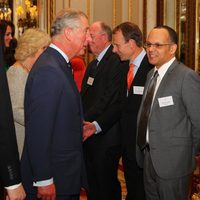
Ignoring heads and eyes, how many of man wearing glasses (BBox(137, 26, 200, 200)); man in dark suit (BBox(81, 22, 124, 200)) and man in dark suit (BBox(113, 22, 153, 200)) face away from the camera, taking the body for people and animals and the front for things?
0

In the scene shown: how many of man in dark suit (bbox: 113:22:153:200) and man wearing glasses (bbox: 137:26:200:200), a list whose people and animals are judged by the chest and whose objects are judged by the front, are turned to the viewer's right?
0

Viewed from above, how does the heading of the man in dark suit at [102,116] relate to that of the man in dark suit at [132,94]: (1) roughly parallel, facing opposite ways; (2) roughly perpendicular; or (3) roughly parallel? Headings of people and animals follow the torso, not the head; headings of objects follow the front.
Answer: roughly parallel

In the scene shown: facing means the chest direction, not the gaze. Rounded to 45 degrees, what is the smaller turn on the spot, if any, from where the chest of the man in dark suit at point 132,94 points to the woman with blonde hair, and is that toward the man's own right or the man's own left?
approximately 45° to the man's own right

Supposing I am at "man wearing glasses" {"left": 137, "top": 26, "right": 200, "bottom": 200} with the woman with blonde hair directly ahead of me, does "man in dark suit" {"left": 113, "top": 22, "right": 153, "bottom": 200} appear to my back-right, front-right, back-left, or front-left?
front-right

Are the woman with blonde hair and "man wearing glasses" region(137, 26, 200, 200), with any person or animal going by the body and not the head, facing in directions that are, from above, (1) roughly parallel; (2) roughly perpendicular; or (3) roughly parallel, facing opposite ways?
roughly parallel, facing opposite ways

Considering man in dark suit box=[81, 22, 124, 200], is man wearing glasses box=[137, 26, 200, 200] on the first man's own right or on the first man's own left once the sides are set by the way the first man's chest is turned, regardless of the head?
on the first man's own left

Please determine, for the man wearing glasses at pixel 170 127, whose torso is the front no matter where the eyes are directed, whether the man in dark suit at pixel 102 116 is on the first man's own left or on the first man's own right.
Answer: on the first man's own right

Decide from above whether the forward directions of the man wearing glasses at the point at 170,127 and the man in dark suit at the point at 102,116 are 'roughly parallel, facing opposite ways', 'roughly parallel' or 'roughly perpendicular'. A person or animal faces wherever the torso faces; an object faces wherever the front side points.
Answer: roughly parallel

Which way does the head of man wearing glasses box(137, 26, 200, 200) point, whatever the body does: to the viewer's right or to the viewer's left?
to the viewer's left

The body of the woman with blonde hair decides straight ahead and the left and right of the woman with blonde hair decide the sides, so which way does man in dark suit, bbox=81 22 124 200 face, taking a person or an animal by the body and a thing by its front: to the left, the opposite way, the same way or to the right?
the opposite way

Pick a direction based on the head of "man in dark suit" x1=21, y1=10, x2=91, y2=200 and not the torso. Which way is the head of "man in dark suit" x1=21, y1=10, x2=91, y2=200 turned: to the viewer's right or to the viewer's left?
to the viewer's right

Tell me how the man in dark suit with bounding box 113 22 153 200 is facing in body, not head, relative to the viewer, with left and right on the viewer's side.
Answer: facing the viewer and to the left of the viewer

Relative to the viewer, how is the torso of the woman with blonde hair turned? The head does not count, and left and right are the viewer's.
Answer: facing away from the viewer and to the right of the viewer
